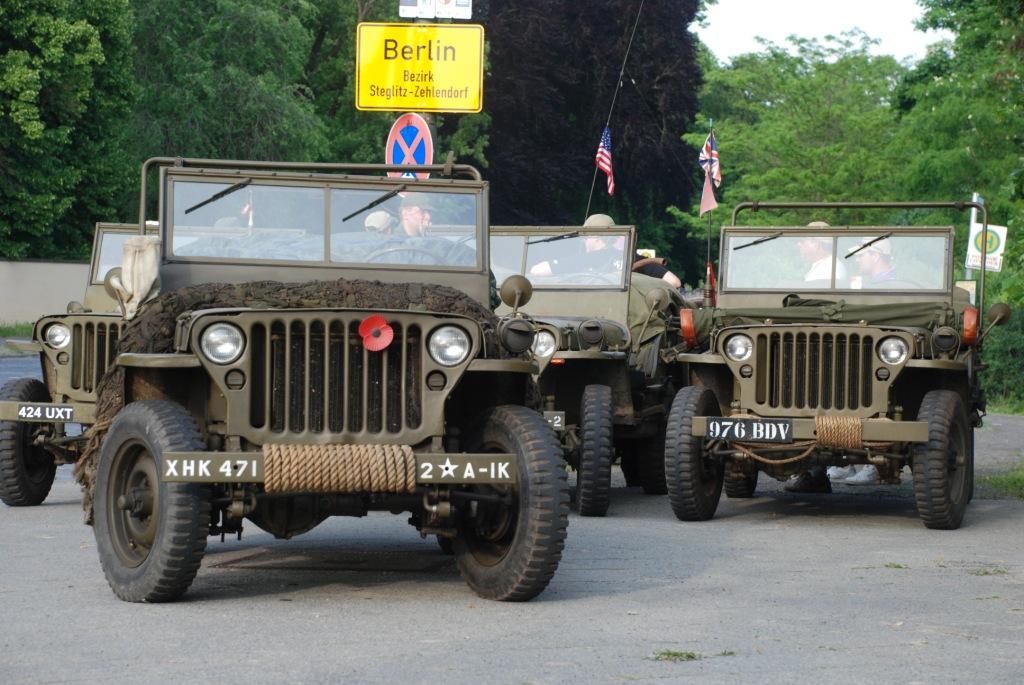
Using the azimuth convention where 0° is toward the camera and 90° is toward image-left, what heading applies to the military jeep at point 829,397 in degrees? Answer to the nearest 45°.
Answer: approximately 0°

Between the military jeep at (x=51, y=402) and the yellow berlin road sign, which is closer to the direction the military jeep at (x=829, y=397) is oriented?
the military jeep

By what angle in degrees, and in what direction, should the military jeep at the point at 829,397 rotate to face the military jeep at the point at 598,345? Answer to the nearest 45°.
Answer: approximately 135° to its right

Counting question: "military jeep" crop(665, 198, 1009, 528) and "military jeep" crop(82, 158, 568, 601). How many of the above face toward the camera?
2

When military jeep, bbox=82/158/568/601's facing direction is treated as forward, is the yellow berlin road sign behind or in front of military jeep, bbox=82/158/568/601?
behind

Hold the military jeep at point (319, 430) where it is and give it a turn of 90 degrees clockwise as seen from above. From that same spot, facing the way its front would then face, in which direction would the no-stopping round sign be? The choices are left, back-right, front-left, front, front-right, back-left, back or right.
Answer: right

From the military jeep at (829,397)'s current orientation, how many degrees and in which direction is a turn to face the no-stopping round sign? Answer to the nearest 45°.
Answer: approximately 135° to its right

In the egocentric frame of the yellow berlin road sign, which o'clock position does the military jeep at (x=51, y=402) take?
The military jeep is roughly at 1 o'clock from the yellow berlin road sign.
